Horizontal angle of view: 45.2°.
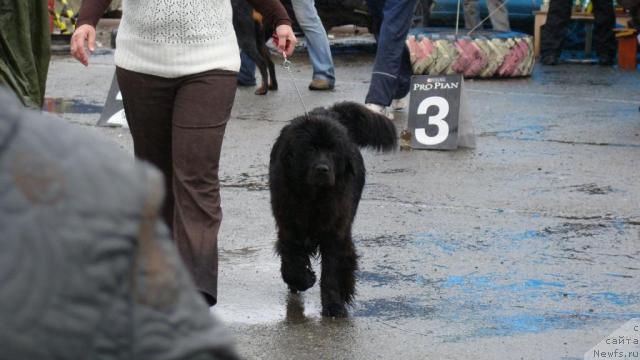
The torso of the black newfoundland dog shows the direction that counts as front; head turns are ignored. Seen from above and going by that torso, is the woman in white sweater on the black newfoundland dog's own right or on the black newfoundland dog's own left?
on the black newfoundland dog's own right

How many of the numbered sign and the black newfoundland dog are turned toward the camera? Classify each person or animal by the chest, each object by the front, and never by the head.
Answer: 2

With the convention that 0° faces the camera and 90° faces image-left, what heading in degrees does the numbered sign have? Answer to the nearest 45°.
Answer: approximately 0°

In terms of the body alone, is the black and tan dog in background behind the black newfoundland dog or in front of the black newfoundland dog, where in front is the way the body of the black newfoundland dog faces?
behind

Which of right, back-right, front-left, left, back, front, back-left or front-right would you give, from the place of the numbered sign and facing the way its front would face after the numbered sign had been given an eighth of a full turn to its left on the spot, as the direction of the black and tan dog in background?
back

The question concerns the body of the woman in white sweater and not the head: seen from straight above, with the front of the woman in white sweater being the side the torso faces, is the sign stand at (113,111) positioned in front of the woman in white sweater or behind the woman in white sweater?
behind

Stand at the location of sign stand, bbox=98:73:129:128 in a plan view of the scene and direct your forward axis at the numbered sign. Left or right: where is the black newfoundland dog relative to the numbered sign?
right

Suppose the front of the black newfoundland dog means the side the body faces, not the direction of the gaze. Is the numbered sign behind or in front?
behind

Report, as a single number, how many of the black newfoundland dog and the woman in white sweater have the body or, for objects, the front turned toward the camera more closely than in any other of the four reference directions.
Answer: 2
